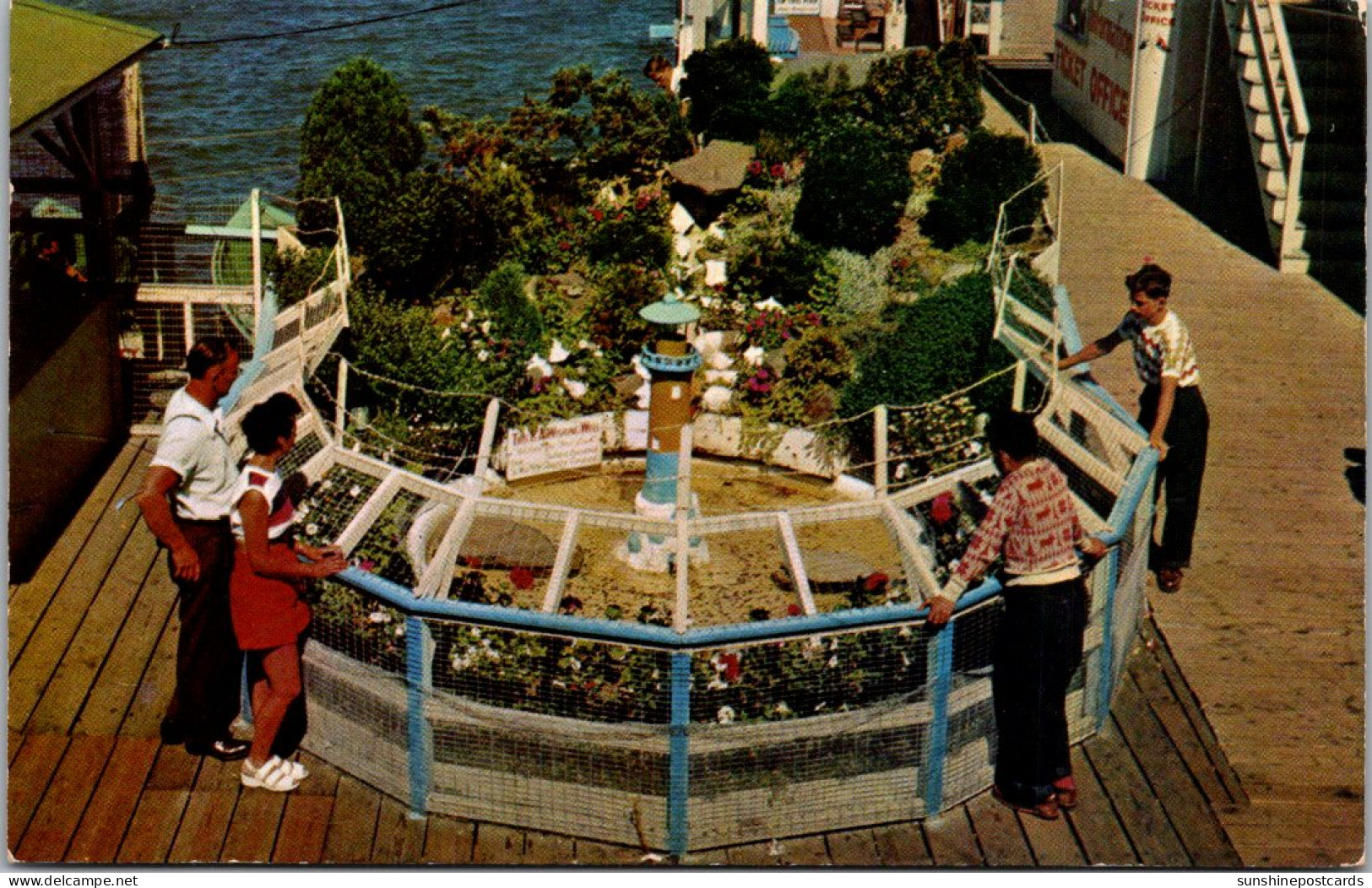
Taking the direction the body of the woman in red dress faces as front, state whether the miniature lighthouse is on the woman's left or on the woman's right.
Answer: on the woman's left

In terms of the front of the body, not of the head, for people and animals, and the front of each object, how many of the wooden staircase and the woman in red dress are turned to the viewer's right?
1

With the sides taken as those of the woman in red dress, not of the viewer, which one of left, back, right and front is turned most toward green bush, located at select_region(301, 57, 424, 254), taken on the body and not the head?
left

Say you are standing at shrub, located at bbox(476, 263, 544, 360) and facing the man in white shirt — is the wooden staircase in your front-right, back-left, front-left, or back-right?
back-left

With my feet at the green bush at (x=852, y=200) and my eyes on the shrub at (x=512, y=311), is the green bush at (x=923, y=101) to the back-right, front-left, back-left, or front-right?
back-right

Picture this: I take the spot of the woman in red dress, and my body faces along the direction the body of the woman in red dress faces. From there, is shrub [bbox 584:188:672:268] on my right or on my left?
on my left

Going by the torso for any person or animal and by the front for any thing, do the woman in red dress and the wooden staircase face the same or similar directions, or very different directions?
very different directions

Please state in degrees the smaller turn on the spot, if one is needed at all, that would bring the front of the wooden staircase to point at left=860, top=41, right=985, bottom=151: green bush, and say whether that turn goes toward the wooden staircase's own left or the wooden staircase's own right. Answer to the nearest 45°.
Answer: approximately 90° to the wooden staircase's own right

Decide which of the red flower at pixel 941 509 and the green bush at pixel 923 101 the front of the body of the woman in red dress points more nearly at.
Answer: the red flower

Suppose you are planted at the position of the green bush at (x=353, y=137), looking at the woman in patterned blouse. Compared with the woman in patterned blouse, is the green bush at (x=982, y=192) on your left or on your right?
left

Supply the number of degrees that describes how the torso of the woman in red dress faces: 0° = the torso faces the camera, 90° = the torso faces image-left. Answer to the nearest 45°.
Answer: approximately 270°

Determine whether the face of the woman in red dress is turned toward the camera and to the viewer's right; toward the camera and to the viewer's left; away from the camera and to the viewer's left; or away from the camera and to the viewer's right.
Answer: away from the camera and to the viewer's right

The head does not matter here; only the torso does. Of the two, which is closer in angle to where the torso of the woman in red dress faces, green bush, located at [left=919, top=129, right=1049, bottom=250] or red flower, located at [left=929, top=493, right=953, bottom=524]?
the red flower
